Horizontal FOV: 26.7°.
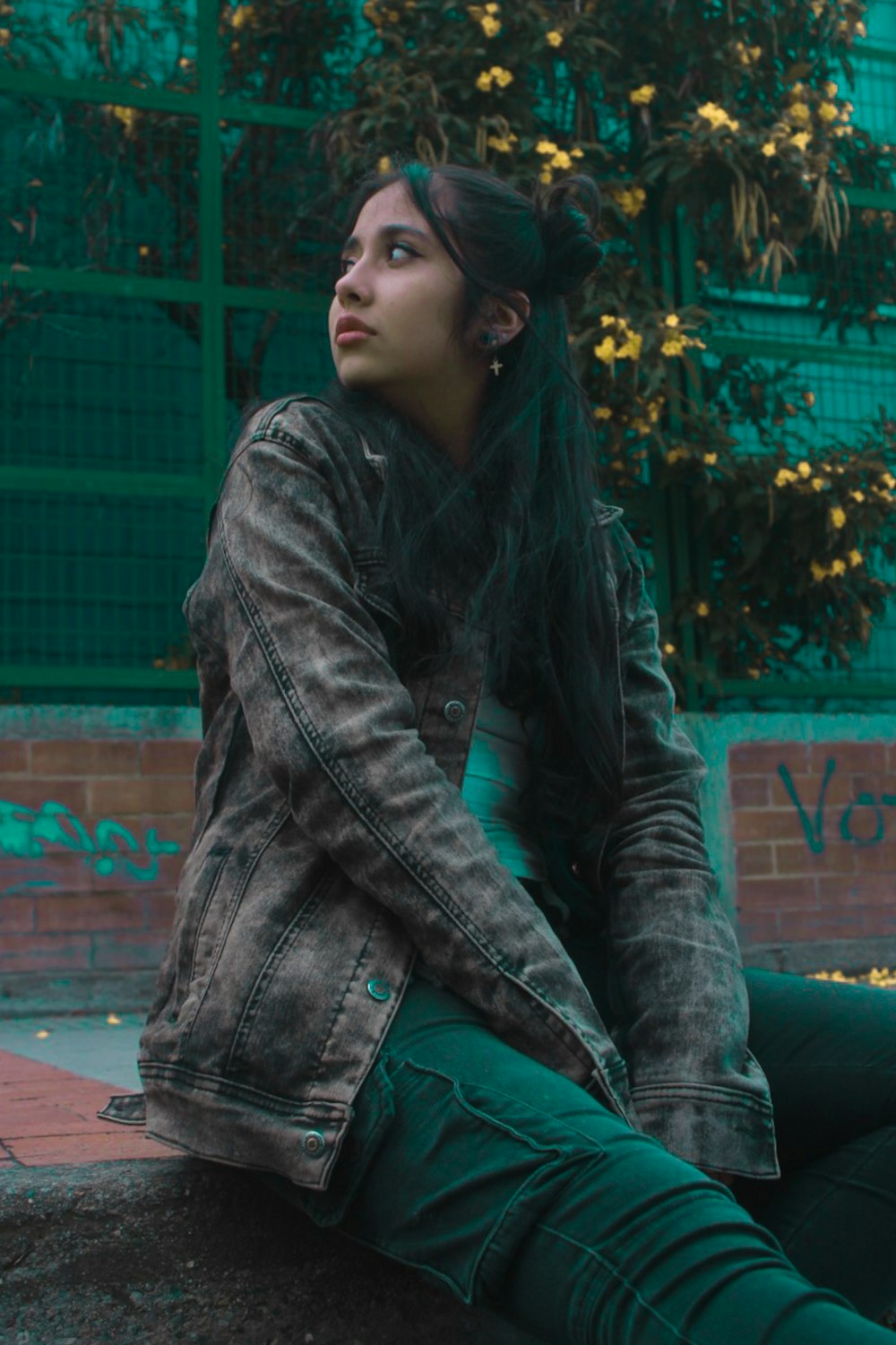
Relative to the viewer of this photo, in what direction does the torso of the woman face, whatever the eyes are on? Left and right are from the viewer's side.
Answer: facing the viewer and to the right of the viewer

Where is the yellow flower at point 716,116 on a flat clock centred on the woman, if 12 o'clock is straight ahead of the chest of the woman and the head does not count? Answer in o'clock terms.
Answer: The yellow flower is roughly at 8 o'clock from the woman.

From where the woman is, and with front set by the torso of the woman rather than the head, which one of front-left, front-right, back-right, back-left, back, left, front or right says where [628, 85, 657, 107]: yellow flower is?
back-left

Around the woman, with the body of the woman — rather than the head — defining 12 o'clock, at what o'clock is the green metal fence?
The green metal fence is roughly at 7 o'clock from the woman.

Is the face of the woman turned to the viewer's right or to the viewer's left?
to the viewer's left
